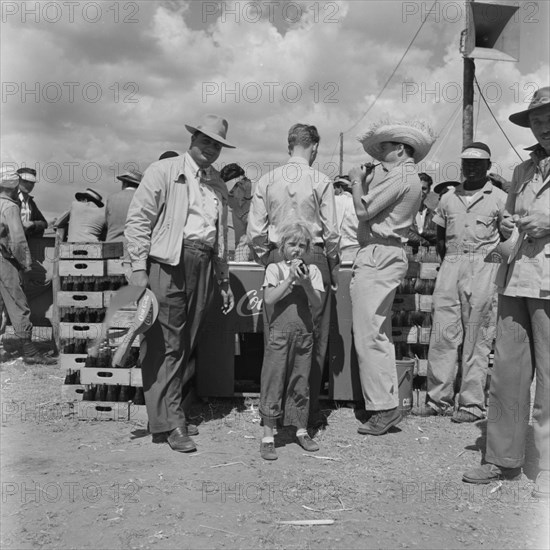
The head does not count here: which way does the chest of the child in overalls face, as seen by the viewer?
toward the camera

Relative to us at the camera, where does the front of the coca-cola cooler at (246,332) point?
facing the viewer

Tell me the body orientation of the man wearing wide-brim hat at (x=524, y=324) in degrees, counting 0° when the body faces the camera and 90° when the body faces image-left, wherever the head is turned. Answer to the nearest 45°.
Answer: approximately 45°

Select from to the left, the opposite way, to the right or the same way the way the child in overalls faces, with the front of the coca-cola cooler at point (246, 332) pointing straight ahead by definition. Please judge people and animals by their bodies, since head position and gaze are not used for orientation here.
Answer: the same way

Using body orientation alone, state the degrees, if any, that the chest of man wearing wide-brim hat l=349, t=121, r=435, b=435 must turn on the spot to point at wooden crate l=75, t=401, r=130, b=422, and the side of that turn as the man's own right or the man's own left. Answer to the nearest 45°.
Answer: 0° — they already face it

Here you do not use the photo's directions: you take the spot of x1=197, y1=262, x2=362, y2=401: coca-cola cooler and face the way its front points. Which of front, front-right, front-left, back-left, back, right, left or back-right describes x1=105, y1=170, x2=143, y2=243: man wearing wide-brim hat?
back-right

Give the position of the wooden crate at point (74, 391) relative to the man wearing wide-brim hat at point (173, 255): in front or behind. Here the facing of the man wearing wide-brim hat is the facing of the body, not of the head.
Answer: behind

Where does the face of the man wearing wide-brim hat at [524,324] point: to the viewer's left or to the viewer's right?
to the viewer's left

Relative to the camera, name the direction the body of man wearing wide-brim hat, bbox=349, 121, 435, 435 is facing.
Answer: to the viewer's left

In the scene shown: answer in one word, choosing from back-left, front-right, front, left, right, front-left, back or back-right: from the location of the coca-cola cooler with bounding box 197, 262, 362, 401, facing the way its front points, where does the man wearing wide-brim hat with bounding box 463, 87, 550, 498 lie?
front-left

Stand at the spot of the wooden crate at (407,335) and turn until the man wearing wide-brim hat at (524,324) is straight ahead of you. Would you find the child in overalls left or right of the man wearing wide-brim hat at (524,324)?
right

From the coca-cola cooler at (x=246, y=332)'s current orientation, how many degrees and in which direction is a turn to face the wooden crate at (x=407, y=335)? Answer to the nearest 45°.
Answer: approximately 90° to its left

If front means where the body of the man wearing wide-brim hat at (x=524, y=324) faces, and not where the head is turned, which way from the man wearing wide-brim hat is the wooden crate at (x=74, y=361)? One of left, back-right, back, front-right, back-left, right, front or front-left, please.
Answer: front-right

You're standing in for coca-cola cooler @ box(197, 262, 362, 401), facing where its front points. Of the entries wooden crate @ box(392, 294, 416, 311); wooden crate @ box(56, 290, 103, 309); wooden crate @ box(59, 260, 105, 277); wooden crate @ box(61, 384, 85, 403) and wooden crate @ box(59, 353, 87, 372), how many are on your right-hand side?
4

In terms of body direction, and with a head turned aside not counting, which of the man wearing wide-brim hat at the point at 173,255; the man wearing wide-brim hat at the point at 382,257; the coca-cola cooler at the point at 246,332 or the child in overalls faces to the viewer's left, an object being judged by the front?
the man wearing wide-brim hat at the point at 382,257

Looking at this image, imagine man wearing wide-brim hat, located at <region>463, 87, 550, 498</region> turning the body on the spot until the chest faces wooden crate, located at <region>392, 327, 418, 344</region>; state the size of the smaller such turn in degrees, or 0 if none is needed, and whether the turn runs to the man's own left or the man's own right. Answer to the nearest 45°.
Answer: approximately 90° to the man's own right

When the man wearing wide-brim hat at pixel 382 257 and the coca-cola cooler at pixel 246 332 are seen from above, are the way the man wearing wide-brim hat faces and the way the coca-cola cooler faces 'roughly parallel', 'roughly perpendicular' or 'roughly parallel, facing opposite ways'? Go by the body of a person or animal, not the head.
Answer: roughly perpendicular

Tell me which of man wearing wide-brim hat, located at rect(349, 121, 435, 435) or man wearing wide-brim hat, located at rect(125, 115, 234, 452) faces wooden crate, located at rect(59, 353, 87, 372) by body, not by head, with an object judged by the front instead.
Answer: man wearing wide-brim hat, located at rect(349, 121, 435, 435)

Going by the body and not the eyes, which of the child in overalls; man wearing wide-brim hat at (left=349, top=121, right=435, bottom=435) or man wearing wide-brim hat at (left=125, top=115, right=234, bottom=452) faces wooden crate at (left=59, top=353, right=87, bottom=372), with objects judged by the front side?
man wearing wide-brim hat at (left=349, top=121, right=435, bottom=435)

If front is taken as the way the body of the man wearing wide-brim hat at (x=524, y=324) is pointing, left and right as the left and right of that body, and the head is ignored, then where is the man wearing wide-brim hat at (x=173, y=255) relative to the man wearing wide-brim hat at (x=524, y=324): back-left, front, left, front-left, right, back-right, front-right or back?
front-right

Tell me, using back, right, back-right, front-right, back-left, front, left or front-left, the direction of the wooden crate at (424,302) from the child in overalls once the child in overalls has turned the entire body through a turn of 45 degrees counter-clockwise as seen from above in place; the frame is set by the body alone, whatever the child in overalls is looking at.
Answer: left

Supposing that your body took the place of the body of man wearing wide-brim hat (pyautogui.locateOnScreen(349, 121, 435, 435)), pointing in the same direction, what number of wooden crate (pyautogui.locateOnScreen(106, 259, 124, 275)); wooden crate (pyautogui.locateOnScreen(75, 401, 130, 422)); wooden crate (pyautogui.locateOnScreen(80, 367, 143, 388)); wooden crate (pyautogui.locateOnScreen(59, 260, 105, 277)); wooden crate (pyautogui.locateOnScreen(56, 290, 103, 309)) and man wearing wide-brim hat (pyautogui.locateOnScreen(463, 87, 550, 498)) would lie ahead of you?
5
